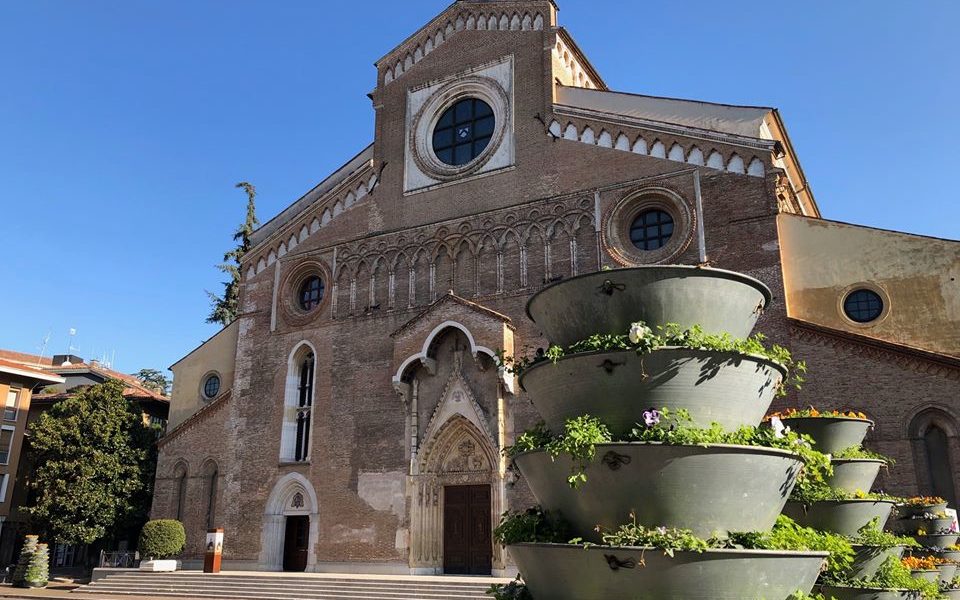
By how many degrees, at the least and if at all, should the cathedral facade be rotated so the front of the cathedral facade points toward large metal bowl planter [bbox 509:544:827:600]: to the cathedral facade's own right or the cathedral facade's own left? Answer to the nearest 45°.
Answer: approximately 45° to the cathedral facade's own left

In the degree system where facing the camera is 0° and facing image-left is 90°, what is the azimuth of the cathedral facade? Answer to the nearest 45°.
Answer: approximately 45°

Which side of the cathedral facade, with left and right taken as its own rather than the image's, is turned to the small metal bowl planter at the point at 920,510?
left

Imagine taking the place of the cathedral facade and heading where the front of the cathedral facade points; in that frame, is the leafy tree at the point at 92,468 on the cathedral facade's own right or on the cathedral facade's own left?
on the cathedral facade's own right
